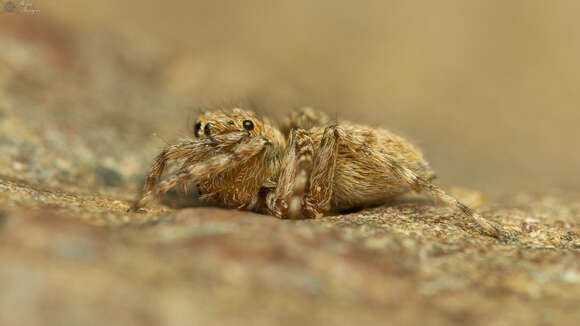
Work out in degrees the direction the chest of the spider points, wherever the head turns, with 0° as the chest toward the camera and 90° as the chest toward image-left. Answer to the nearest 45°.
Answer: approximately 90°
